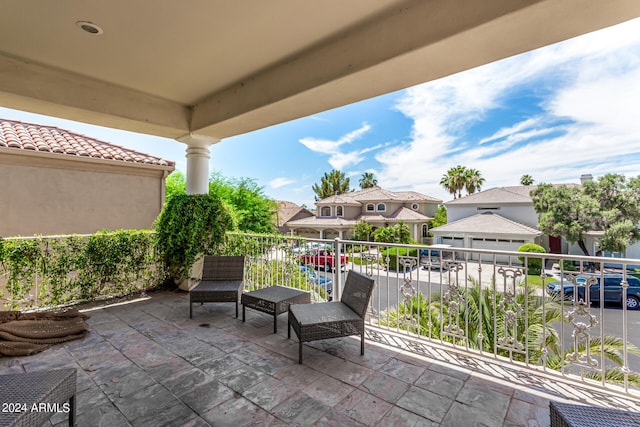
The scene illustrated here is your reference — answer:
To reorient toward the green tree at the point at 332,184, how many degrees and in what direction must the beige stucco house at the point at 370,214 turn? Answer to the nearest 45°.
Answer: approximately 135° to its right

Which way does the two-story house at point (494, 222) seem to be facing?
toward the camera

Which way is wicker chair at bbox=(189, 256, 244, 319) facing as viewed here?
toward the camera

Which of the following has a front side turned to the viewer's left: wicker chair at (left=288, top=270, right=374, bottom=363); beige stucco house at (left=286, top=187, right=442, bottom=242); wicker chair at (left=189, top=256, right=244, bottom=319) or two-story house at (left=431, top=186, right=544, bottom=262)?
wicker chair at (left=288, top=270, right=374, bottom=363)

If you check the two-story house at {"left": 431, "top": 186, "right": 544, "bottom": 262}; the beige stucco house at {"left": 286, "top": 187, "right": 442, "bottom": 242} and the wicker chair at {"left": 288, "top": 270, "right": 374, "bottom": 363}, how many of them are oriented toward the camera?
2

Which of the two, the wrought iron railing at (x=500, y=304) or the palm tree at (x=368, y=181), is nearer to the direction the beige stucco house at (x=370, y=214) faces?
the wrought iron railing

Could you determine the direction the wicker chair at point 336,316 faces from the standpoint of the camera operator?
facing to the left of the viewer

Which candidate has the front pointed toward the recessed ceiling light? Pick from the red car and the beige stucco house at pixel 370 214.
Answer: the beige stucco house

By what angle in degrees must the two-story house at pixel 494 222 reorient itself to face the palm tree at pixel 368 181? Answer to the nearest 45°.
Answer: approximately 135° to its right

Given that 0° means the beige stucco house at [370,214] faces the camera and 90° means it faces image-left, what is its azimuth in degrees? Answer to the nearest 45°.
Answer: approximately 0°

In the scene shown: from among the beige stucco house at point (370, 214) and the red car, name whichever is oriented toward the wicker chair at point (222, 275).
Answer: the beige stucco house
